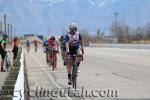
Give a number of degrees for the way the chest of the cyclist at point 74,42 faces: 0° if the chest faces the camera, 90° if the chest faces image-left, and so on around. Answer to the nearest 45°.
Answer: approximately 0°
